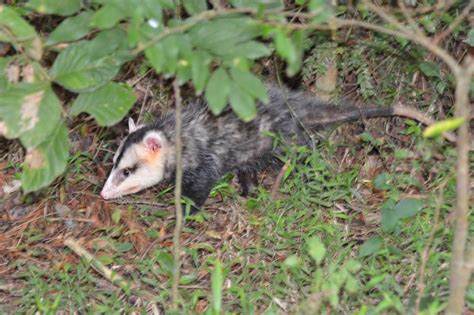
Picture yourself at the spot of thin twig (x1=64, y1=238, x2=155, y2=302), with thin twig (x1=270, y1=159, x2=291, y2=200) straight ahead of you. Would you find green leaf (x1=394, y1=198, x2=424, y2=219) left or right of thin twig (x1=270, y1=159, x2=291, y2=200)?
right

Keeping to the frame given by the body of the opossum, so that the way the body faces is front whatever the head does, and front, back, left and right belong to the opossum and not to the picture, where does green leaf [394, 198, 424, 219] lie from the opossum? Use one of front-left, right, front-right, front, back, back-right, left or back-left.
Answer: back-left

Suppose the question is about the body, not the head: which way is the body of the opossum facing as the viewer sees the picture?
to the viewer's left

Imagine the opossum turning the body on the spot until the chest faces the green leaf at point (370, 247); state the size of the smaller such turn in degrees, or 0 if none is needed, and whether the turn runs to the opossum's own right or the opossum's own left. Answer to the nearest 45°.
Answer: approximately 135° to the opossum's own left

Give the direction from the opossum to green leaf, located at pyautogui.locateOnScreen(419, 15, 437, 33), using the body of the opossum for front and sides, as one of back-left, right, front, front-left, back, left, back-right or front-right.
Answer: back

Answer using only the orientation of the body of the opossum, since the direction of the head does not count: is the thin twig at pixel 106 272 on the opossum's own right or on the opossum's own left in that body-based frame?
on the opossum's own left

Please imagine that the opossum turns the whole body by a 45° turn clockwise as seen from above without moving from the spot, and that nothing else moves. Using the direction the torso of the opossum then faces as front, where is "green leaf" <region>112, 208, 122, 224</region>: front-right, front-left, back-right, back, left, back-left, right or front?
left

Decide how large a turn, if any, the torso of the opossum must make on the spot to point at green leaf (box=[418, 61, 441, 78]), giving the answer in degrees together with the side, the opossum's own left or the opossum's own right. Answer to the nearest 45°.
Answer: approximately 180°

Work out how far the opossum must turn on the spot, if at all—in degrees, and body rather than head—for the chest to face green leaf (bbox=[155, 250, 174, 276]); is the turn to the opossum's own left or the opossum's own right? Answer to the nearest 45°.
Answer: approximately 90° to the opossum's own left
